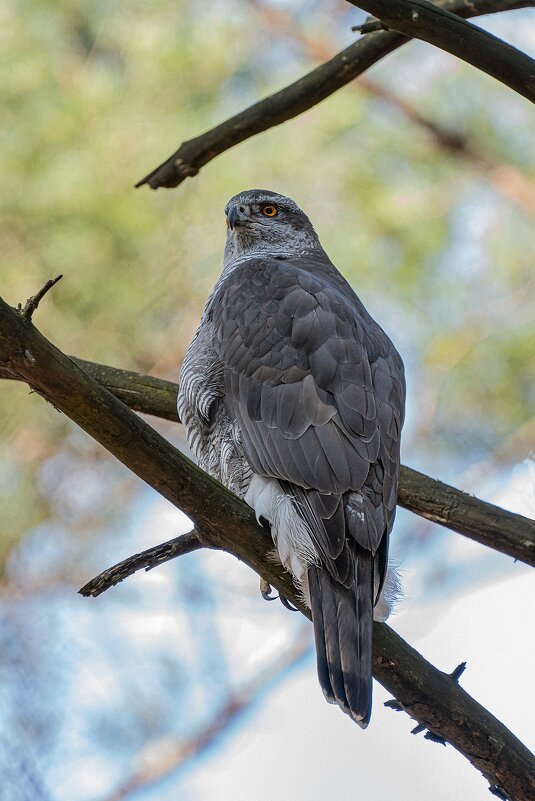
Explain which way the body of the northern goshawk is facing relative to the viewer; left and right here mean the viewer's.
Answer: facing away from the viewer and to the left of the viewer

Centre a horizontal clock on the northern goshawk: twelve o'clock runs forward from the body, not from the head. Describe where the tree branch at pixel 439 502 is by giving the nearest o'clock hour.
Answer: The tree branch is roughly at 2 o'clock from the northern goshawk.

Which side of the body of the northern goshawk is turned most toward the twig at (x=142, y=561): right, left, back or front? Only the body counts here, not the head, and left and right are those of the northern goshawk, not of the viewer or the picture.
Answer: left
